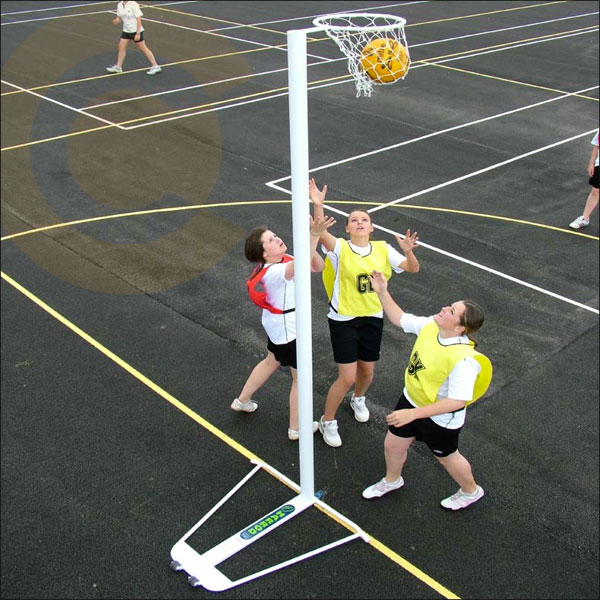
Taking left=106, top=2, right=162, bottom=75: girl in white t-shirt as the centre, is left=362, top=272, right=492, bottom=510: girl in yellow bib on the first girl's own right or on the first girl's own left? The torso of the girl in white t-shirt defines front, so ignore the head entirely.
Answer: on the first girl's own left

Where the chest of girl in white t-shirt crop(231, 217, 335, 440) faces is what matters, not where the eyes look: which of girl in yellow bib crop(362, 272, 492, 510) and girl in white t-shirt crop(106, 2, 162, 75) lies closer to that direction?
the girl in yellow bib

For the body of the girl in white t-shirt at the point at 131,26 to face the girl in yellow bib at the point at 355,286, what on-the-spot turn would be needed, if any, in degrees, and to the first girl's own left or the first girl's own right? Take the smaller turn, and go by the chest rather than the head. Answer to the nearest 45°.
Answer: approximately 45° to the first girl's own left

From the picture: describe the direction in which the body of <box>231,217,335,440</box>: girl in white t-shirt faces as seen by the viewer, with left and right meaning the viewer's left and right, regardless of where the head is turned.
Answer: facing to the right of the viewer

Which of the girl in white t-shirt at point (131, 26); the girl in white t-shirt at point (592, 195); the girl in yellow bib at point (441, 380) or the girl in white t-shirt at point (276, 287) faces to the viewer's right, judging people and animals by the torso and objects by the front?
the girl in white t-shirt at point (276, 287)

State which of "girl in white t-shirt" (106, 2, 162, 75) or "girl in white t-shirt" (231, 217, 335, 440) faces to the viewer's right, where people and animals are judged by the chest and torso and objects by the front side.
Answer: "girl in white t-shirt" (231, 217, 335, 440)

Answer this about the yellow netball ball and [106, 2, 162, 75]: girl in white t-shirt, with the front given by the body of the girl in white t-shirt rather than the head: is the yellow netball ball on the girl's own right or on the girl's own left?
on the girl's own left
